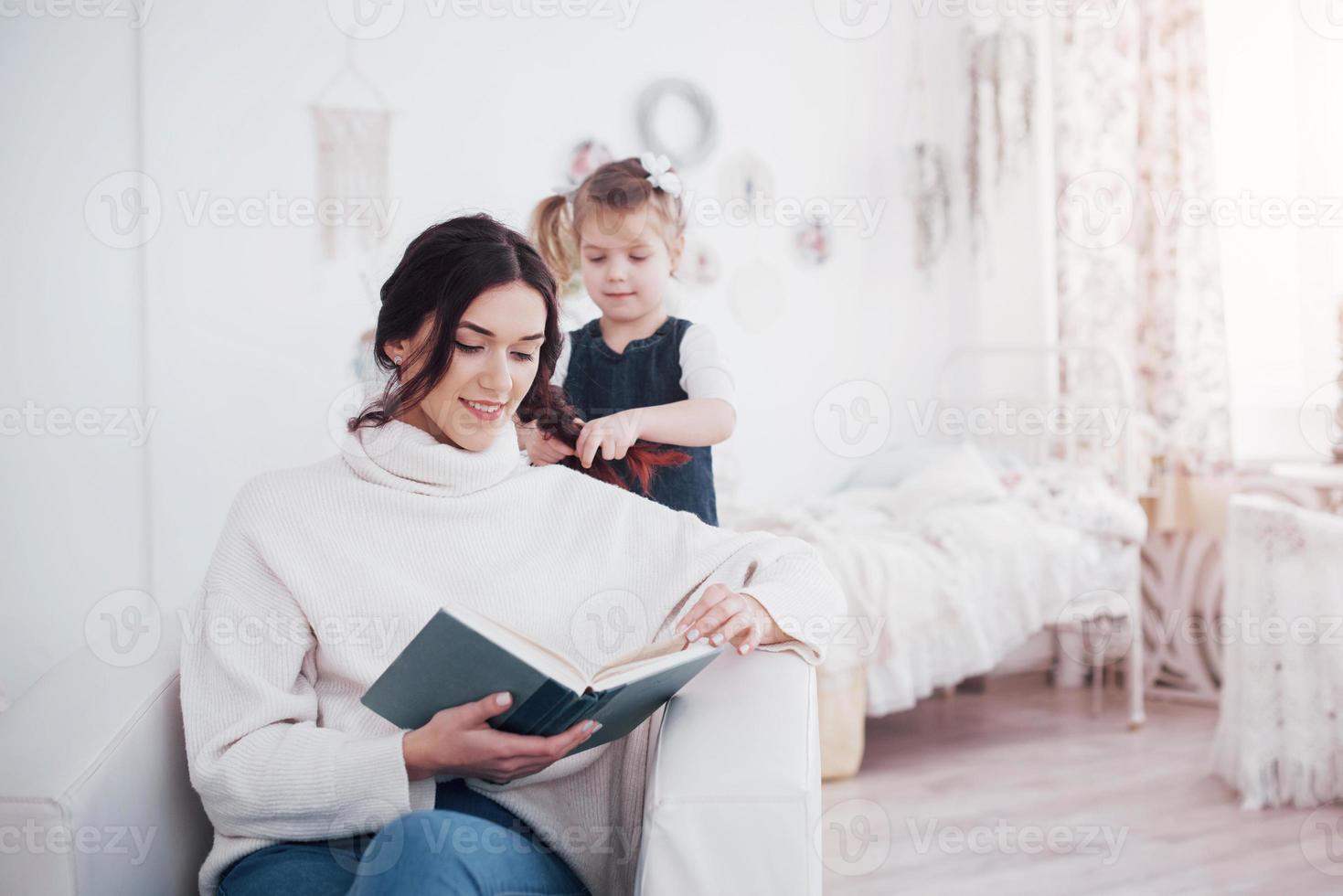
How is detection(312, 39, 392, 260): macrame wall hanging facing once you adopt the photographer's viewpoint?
facing the viewer

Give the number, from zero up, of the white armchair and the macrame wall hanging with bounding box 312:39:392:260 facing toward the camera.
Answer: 2

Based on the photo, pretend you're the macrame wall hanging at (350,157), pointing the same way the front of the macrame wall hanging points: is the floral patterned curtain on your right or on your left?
on your left

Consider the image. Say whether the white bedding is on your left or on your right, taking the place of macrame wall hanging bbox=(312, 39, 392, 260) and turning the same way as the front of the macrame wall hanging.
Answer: on your left

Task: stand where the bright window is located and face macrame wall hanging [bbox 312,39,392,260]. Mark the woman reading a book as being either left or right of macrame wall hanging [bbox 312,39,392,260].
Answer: left

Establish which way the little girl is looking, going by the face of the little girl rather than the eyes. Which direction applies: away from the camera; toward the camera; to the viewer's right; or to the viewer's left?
toward the camera

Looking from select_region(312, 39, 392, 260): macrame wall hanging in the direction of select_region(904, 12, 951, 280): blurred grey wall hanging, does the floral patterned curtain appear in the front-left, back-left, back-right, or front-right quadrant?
front-right

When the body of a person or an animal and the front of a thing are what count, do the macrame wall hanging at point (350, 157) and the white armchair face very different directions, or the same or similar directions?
same or similar directions

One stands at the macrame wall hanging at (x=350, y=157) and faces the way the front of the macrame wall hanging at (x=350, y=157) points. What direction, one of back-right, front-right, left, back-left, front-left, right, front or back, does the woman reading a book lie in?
front

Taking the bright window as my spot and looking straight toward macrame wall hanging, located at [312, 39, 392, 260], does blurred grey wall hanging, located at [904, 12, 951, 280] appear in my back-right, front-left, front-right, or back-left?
front-right

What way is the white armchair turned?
toward the camera
